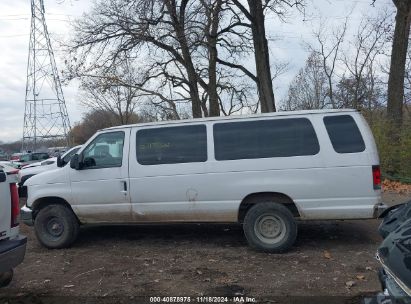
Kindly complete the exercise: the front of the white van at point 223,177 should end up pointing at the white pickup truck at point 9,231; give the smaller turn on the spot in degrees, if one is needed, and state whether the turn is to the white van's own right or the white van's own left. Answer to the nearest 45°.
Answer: approximately 45° to the white van's own left

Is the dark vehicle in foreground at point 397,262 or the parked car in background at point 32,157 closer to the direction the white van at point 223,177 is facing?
the parked car in background

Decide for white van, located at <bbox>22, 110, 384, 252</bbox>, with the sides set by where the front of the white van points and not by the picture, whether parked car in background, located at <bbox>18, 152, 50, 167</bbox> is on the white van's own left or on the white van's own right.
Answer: on the white van's own right

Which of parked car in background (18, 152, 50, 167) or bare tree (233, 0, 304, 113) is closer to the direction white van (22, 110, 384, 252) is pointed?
the parked car in background

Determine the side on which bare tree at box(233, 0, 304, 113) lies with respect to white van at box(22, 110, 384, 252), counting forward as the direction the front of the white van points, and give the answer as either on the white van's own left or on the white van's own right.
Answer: on the white van's own right

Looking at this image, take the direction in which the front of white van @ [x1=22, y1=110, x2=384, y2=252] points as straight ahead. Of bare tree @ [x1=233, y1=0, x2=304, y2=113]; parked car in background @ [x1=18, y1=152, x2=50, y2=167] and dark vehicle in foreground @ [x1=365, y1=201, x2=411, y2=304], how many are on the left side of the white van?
1

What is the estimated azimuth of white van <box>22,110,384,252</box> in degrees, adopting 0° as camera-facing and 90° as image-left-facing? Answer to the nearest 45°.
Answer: approximately 90°

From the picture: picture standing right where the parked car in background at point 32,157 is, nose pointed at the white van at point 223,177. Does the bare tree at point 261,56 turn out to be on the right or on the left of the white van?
left
